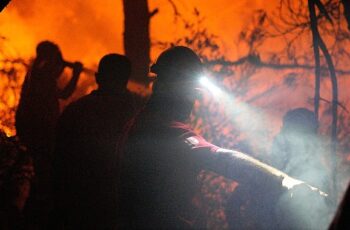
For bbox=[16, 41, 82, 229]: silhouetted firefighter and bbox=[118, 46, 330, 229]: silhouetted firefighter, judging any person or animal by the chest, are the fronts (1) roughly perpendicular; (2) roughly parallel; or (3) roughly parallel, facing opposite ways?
roughly parallel

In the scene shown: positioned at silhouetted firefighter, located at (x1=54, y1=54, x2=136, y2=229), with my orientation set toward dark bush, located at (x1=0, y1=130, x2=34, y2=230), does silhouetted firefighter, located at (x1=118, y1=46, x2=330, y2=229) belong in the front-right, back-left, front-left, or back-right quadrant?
back-left

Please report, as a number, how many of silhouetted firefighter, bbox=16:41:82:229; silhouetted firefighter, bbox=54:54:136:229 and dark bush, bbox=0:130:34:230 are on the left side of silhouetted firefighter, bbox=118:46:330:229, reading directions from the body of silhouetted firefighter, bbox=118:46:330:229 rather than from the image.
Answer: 3

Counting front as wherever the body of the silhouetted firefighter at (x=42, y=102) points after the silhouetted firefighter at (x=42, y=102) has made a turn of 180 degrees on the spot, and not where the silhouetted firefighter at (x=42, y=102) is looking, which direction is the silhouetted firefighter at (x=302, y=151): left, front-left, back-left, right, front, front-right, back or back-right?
back-left

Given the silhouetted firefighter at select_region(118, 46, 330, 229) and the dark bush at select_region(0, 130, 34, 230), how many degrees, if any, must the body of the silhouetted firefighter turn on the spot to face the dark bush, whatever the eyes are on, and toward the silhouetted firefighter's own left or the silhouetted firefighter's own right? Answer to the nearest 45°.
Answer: approximately 90° to the silhouetted firefighter's own left

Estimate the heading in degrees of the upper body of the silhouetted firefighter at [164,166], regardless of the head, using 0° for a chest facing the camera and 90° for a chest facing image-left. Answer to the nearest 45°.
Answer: approximately 225°

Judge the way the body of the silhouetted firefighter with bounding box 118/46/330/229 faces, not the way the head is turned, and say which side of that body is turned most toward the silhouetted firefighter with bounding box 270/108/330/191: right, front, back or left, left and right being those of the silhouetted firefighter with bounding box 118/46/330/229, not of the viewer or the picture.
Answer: front

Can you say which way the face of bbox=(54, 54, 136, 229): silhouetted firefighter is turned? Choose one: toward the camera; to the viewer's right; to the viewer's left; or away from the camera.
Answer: away from the camera

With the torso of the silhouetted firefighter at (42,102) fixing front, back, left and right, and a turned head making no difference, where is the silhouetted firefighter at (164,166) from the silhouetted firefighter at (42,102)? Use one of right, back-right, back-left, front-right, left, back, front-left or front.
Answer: right

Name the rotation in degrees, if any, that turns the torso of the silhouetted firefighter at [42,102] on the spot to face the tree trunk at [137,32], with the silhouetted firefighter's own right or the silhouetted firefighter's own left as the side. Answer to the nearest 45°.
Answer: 0° — they already face it

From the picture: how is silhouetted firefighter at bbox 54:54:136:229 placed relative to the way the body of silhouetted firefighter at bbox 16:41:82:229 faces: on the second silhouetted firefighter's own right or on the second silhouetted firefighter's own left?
on the second silhouetted firefighter's own right

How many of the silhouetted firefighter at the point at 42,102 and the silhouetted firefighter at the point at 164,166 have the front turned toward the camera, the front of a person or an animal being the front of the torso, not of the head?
0

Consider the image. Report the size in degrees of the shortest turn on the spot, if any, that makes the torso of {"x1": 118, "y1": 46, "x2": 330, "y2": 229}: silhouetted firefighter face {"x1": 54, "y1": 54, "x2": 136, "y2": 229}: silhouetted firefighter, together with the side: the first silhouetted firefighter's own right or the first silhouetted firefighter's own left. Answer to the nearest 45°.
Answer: approximately 90° to the first silhouetted firefighter's own left

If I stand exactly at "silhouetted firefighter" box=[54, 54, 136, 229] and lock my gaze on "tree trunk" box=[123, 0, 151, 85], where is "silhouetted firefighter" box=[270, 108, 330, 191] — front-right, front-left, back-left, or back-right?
front-right
